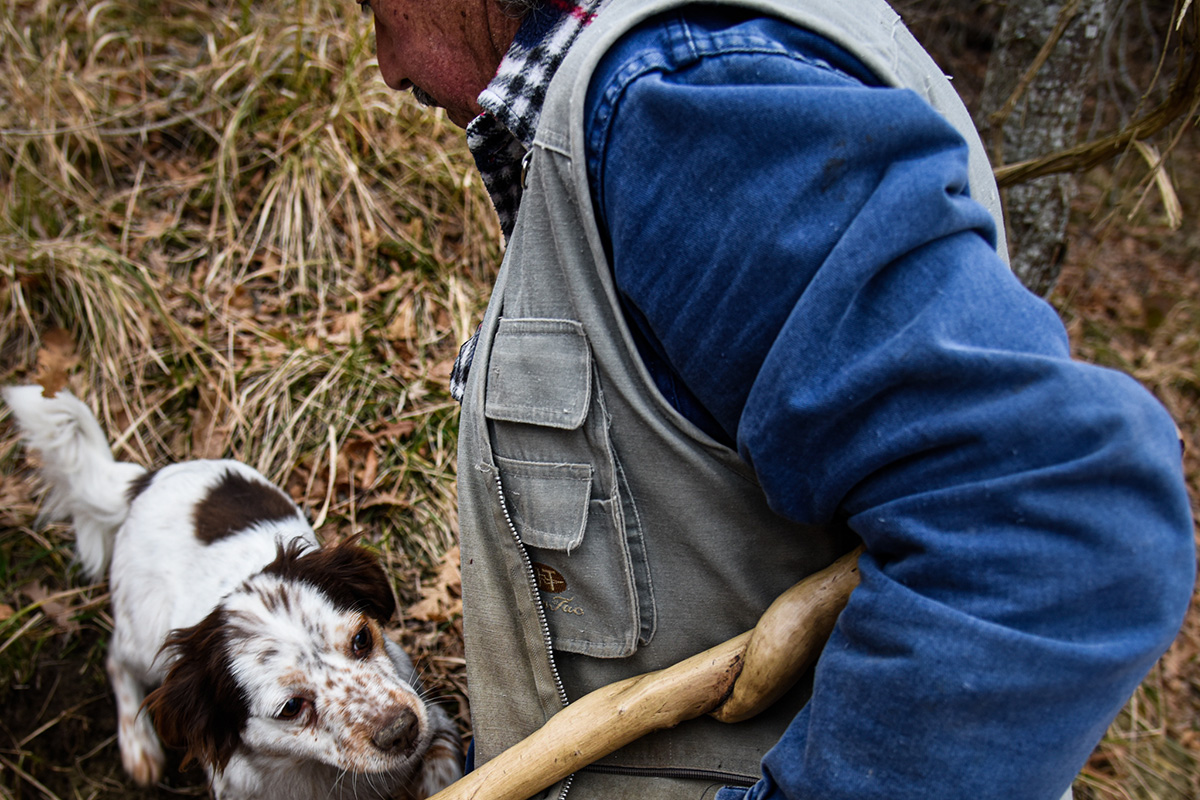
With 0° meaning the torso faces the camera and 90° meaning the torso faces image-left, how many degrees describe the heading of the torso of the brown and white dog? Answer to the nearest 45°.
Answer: approximately 315°

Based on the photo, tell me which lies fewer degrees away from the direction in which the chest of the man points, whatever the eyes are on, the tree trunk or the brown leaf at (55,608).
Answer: the brown leaf

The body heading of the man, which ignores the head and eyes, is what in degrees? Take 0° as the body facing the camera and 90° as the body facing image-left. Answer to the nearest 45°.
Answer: approximately 90°

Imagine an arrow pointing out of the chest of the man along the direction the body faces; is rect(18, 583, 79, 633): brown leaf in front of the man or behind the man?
in front

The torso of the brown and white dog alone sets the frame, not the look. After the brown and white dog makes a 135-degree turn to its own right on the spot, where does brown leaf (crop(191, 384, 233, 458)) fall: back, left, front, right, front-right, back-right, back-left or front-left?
right

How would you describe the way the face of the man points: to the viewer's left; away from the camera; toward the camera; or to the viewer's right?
to the viewer's left

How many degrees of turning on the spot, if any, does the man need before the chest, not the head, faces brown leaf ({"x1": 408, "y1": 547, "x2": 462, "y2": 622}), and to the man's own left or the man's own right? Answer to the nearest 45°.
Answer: approximately 45° to the man's own right

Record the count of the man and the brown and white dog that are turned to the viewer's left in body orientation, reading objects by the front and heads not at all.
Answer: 1
